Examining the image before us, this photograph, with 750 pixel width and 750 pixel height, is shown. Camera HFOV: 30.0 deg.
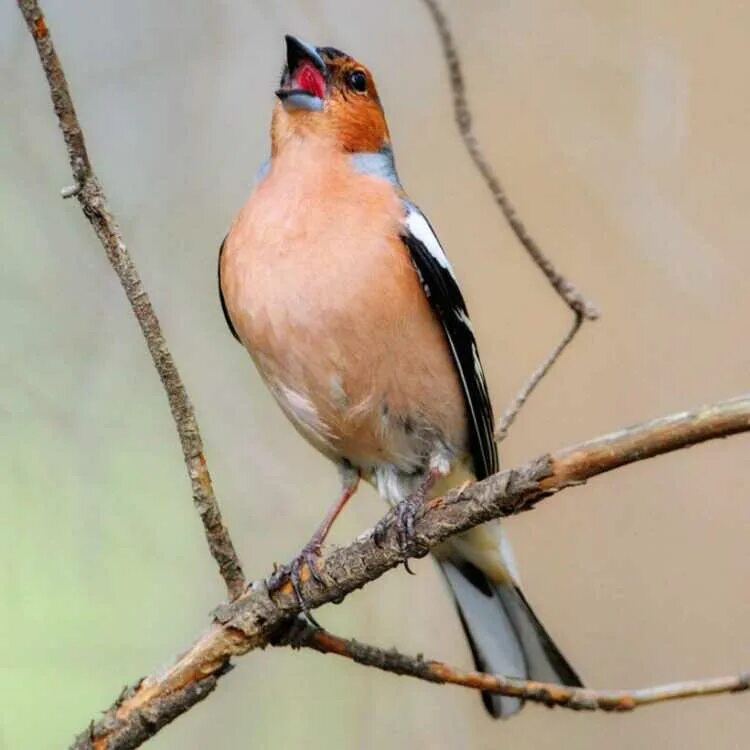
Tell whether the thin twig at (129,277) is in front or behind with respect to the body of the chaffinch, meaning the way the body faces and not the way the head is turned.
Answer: in front

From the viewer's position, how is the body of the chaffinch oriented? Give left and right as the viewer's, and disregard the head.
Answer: facing the viewer and to the left of the viewer
